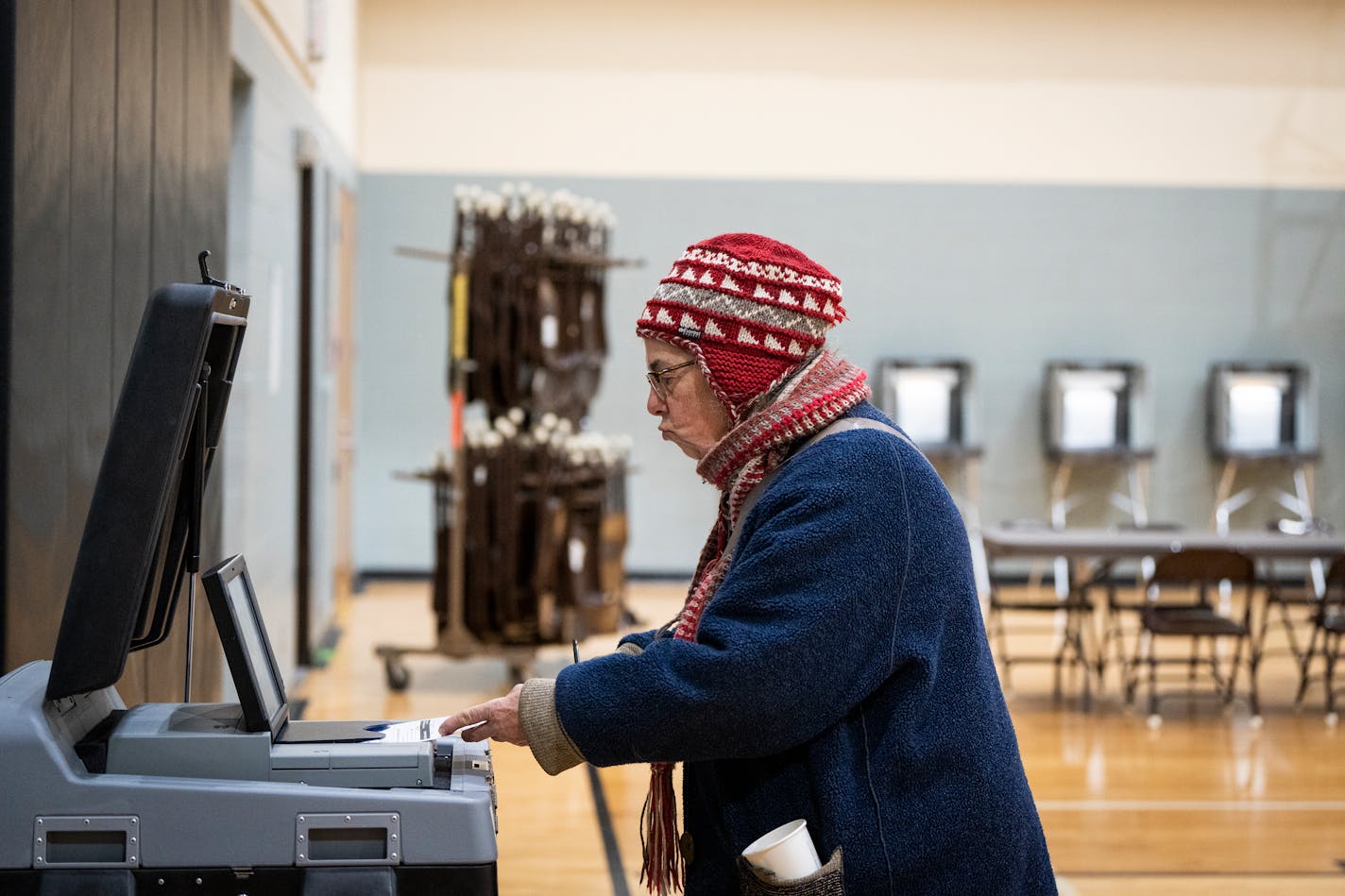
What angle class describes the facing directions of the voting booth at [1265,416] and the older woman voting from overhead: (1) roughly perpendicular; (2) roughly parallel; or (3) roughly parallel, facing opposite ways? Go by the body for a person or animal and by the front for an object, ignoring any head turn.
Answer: roughly perpendicular

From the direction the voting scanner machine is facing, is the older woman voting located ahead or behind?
ahead

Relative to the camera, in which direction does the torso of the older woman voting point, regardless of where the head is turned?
to the viewer's left

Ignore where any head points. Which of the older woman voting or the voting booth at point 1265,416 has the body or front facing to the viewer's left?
the older woman voting

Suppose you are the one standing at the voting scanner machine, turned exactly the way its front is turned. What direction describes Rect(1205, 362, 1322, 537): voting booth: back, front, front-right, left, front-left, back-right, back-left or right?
front-left

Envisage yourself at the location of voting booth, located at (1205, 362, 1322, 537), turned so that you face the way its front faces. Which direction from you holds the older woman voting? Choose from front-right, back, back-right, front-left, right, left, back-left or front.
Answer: front

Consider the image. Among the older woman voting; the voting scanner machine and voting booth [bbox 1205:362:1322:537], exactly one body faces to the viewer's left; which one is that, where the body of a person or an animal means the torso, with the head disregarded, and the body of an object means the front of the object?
the older woman voting

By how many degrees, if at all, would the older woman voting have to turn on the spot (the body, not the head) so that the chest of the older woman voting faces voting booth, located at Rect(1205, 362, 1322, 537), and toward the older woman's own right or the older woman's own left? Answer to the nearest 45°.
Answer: approximately 90° to the older woman's own right

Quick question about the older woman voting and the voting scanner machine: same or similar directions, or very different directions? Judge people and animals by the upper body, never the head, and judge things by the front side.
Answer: very different directions

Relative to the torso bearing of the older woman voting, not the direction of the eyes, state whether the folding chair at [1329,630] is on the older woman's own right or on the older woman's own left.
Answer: on the older woman's own right

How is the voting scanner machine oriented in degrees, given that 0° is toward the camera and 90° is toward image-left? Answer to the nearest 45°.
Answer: approximately 270°

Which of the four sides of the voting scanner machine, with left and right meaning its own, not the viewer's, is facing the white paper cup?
front

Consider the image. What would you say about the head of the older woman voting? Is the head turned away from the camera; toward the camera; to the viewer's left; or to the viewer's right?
to the viewer's left

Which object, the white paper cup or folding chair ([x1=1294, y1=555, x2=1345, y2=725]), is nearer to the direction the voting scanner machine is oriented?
the white paper cup

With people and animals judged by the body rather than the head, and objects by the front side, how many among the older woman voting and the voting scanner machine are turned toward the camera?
0

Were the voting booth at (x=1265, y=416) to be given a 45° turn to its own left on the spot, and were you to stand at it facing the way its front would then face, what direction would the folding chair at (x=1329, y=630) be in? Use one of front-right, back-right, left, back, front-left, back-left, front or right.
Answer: front-right

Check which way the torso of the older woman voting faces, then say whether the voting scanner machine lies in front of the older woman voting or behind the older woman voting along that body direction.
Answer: in front

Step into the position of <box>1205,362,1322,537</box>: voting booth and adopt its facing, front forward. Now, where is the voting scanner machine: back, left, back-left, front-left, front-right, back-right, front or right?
front

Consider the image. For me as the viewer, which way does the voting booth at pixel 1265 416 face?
facing the viewer
